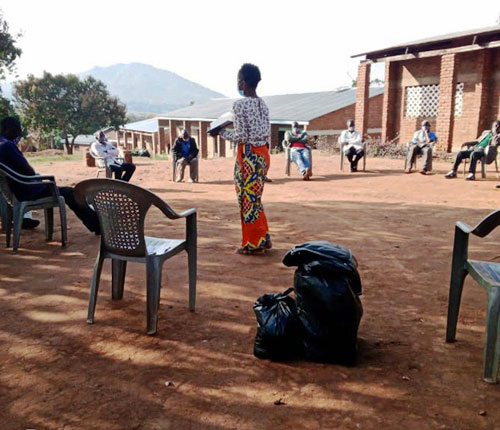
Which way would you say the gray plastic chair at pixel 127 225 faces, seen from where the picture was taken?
facing away from the viewer and to the right of the viewer

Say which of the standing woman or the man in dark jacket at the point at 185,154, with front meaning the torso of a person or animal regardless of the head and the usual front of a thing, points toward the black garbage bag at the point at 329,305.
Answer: the man in dark jacket

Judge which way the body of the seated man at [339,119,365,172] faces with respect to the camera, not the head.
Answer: toward the camera

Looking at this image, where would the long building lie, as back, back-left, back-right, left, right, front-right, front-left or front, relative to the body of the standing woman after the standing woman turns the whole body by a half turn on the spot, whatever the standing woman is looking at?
back-left

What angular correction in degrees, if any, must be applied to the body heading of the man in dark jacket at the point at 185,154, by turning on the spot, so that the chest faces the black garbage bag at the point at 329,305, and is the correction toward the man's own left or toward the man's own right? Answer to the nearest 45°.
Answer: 0° — they already face it

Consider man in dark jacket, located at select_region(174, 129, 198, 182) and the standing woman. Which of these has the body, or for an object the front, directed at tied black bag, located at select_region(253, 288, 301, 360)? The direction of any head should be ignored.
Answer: the man in dark jacket

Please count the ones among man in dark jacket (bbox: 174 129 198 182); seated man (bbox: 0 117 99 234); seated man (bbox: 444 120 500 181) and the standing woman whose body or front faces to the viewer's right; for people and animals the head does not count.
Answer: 1

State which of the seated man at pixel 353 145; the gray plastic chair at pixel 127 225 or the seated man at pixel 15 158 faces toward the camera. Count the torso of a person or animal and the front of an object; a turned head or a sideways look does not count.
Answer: the seated man at pixel 353 145

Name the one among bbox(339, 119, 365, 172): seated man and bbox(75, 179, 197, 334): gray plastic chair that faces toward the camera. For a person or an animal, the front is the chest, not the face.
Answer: the seated man

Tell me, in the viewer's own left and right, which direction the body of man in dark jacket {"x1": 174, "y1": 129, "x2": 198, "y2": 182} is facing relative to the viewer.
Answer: facing the viewer

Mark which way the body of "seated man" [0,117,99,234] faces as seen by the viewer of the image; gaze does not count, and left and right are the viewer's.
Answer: facing to the right of the viewer

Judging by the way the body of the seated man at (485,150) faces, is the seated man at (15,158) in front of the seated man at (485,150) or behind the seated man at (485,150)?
in front

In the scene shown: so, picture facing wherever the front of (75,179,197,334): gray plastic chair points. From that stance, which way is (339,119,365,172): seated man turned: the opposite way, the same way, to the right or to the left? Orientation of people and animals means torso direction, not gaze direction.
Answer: the opposite way

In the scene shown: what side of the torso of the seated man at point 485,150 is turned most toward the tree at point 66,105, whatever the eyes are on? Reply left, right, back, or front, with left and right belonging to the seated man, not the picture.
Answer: right

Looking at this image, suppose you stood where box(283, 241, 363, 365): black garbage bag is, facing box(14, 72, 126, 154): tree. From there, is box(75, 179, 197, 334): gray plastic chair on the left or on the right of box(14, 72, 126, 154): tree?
left

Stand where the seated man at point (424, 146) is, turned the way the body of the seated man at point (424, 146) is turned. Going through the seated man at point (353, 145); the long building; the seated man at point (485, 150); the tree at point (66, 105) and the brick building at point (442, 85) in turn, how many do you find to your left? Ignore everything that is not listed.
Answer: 1

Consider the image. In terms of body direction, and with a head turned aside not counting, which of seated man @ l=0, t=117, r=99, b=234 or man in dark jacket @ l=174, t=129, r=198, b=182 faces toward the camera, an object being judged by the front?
the man in dark jacket

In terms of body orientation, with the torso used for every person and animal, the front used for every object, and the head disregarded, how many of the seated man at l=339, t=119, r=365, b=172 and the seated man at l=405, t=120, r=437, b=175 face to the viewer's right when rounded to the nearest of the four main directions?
0

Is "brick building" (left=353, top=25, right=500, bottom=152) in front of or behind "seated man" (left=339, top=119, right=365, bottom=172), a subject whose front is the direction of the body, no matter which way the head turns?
behind

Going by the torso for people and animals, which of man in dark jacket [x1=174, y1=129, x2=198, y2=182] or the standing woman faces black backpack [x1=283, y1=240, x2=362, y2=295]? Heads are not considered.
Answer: the man in dark jacket
